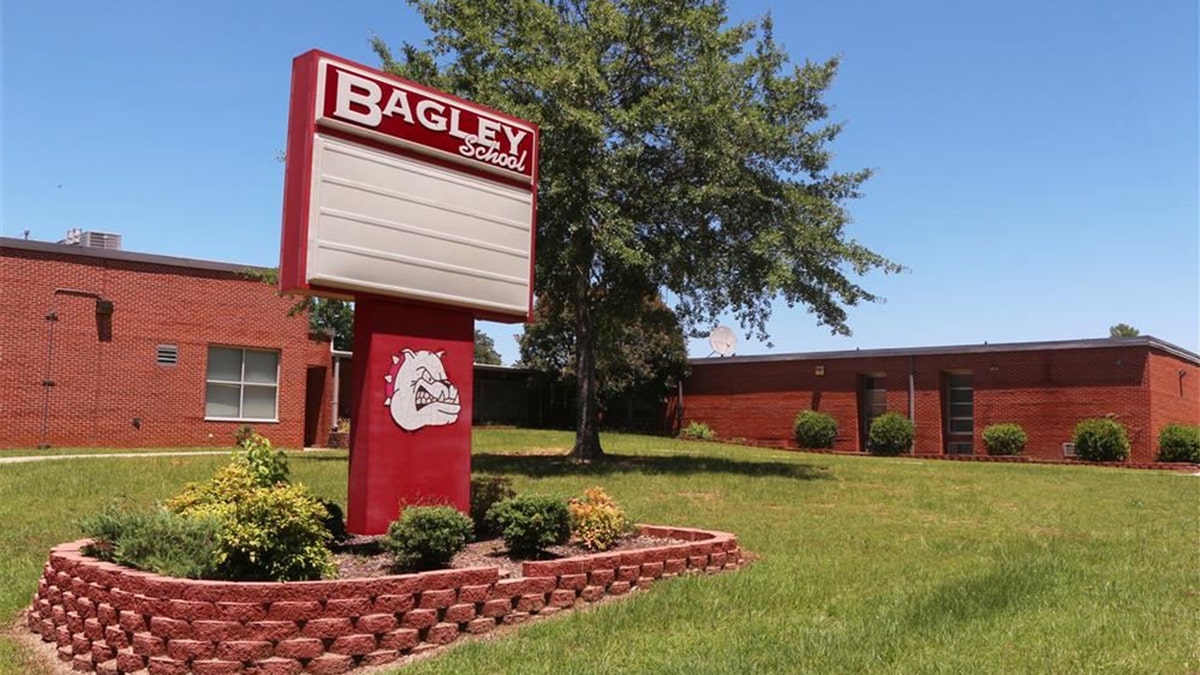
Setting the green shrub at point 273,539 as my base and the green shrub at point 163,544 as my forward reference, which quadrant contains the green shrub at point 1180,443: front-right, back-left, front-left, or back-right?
back-right

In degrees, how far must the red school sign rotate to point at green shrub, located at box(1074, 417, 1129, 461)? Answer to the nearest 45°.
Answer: approximately 90° to its left

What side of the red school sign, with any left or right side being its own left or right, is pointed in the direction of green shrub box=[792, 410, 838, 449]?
left

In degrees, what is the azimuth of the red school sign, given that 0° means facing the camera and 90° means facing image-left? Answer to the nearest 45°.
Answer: approximately 315°

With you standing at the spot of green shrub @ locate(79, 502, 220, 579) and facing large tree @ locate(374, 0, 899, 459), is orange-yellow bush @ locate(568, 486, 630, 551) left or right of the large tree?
right

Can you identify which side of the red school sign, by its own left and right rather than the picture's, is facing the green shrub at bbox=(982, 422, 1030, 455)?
left

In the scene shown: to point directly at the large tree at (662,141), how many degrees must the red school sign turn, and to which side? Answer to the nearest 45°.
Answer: approximately 90° to its left

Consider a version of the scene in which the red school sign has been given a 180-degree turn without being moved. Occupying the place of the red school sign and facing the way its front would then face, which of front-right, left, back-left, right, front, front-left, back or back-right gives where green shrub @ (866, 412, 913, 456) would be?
right

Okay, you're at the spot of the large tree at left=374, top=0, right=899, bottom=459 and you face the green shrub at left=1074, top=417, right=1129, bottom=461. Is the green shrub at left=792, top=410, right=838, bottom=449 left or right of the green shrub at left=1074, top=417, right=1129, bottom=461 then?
left
